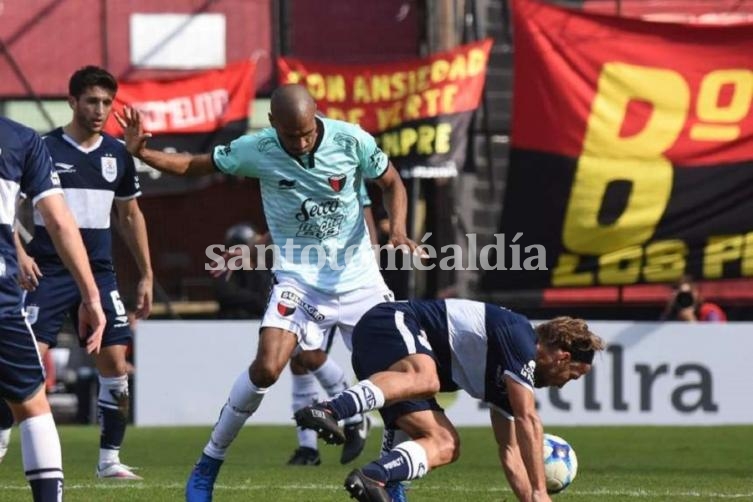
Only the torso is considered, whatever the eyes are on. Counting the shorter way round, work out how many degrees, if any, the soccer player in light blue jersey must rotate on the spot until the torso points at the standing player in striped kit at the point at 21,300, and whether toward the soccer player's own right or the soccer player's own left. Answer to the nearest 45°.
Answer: approximately 45° to the soccer player's own right

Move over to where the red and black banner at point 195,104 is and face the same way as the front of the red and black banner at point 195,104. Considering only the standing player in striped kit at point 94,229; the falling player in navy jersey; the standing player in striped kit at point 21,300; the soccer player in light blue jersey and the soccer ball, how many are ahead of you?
5

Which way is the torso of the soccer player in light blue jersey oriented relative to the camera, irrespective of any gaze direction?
toward the camera

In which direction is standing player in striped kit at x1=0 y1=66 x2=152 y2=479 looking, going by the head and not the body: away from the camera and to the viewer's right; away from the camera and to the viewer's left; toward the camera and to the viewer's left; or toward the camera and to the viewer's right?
toward the camera and to the viewer's right

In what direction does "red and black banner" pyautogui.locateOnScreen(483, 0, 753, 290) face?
toward the camera

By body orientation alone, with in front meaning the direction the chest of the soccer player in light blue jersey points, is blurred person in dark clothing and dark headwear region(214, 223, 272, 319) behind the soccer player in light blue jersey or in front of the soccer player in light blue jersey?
behind

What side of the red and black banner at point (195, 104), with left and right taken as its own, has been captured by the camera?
front

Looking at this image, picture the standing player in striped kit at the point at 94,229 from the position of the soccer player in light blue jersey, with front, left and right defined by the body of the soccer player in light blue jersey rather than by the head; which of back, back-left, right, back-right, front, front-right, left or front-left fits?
back-right
